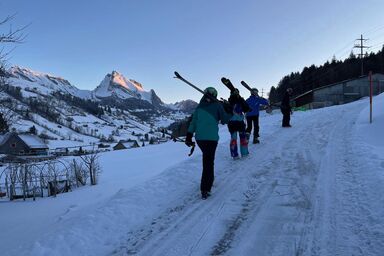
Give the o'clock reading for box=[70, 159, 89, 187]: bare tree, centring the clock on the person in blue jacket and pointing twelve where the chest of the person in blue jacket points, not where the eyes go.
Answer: The bare tree is roughly at 9 o'clock from the person in blue jacket.

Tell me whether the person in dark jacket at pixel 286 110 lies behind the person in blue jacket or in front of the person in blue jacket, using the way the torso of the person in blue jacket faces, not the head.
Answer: in front

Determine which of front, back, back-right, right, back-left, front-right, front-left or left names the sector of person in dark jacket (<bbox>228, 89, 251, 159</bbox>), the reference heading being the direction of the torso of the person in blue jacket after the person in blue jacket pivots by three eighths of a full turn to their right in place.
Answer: front-right

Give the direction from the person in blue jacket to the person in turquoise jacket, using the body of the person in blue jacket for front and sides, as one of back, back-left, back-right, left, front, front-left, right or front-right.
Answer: back

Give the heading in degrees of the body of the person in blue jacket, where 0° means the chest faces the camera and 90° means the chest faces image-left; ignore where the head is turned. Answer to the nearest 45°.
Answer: approximately 180°
